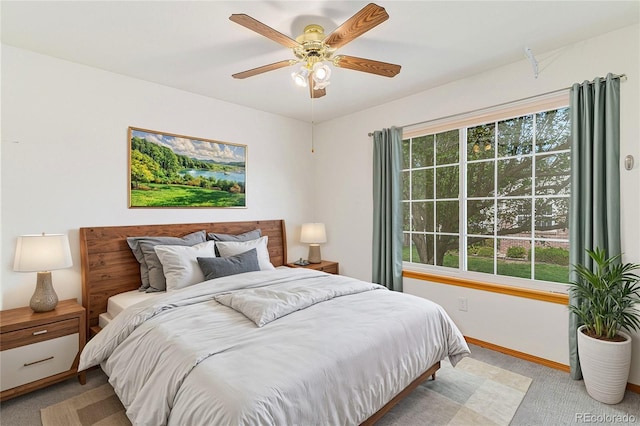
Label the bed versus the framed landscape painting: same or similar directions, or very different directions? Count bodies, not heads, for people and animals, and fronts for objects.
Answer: same or similar directions

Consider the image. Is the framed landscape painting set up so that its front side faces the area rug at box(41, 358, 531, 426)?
yes

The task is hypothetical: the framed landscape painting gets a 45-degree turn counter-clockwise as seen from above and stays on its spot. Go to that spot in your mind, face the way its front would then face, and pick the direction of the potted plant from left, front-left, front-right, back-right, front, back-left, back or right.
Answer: front-right

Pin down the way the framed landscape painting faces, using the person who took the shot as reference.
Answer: facing the viewer and to the right of the viewer

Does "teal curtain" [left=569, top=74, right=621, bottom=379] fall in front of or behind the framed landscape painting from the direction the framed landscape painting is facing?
in front

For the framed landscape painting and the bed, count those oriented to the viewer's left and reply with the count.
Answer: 0

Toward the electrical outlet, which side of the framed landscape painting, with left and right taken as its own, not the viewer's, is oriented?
front
